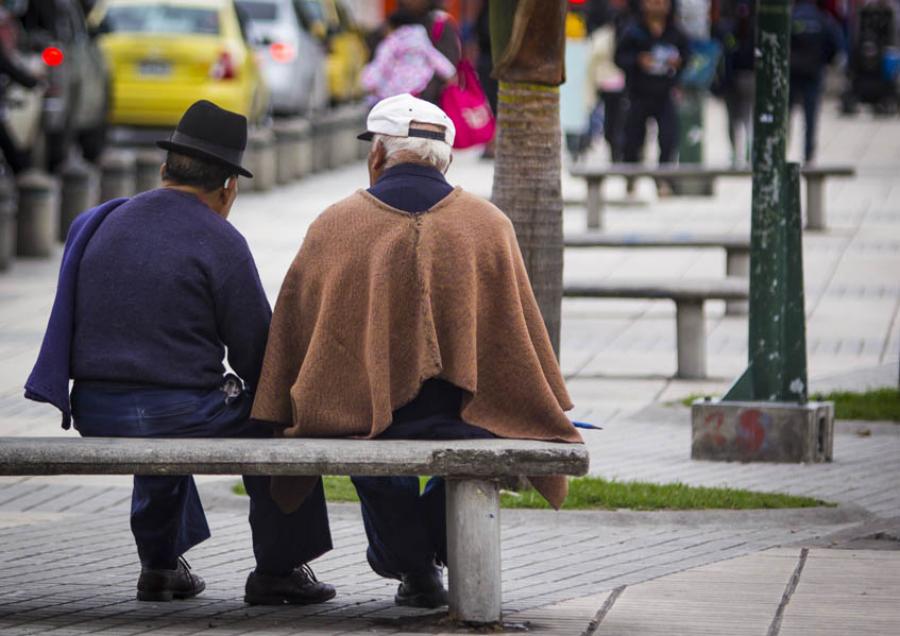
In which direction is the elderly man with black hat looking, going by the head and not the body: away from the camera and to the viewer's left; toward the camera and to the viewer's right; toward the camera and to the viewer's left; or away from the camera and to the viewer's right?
away from the camera and to the viewer's right

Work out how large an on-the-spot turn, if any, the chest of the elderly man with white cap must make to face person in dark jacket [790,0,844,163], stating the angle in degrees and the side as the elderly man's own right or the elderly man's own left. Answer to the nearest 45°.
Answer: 0° — they already face them

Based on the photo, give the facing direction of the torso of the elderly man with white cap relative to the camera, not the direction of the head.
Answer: away from the camera

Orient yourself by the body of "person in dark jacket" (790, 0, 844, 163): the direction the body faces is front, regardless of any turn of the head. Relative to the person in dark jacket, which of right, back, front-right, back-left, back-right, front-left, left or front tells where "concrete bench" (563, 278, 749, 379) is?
back

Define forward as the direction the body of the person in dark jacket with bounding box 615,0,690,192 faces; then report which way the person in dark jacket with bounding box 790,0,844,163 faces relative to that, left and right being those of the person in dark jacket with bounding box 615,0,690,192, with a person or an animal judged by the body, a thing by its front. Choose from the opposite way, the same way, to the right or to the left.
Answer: the opposite way

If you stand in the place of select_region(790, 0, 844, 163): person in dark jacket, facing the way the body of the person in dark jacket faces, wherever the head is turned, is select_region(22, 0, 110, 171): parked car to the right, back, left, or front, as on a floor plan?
left

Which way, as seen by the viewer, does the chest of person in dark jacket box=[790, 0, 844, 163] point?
away from the camera

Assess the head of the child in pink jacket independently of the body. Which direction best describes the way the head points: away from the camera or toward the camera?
away from the camera
